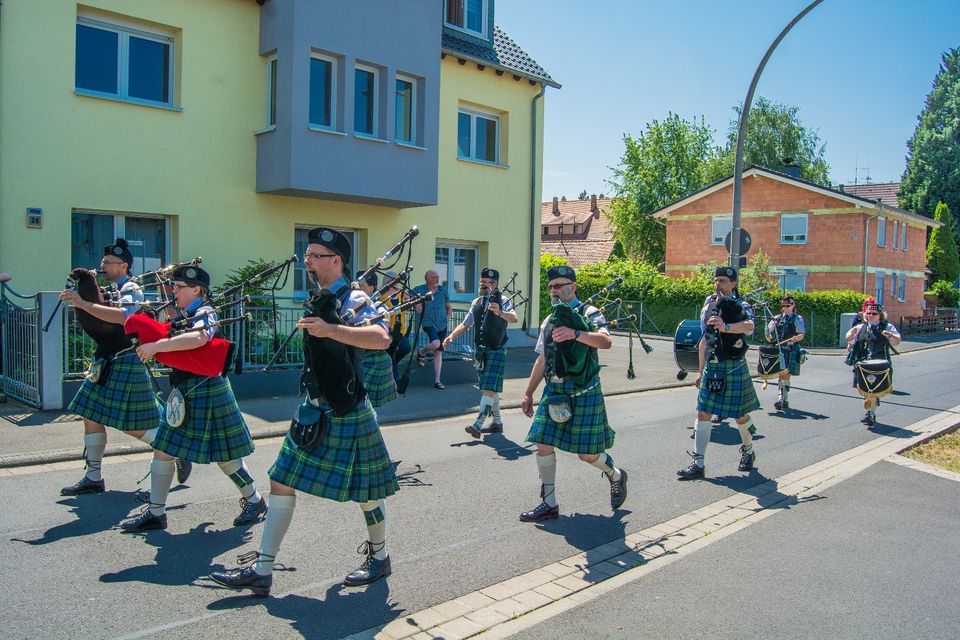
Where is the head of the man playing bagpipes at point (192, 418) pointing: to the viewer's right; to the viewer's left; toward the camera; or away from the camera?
to the viewer's left

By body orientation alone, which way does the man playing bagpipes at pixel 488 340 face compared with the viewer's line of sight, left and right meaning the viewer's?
facing the viewer and to the left of the viewer

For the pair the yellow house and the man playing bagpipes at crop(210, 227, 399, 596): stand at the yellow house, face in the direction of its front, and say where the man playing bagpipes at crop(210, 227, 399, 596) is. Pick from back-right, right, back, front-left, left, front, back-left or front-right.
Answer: front-right

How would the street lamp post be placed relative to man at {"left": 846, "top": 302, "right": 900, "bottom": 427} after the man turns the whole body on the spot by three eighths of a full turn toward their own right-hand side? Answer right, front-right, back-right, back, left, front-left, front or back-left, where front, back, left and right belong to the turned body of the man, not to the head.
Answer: front

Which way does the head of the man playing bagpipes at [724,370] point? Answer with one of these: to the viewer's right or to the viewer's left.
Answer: to the viewer's left

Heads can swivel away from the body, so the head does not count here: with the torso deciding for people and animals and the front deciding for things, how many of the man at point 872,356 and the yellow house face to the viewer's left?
0

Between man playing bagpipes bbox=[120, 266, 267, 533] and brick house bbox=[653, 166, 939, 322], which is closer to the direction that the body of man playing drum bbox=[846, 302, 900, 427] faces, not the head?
the man playing bagpipes

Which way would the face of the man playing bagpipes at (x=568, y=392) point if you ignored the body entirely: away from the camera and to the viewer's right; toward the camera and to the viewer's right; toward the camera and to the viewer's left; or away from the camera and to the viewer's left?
toward the camera and to the viewer's left

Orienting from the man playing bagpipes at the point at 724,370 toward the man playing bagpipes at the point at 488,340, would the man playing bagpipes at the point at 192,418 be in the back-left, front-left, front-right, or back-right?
front-left

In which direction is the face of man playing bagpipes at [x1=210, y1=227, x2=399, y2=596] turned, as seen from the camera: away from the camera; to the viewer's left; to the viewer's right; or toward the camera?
to the viewer's left

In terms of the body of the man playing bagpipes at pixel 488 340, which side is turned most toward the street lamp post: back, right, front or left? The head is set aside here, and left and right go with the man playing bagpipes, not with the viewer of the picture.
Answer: back

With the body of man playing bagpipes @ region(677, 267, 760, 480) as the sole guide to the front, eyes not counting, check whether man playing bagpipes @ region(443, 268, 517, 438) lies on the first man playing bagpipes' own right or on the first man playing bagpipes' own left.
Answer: on the first man playing bagpipes' own right

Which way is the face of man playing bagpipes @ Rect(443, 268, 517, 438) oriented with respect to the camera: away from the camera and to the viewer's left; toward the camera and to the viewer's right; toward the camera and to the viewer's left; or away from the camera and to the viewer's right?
toward the camera and to the viewer's left

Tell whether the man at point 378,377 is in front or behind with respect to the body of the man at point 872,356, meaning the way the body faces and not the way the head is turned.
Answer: in front

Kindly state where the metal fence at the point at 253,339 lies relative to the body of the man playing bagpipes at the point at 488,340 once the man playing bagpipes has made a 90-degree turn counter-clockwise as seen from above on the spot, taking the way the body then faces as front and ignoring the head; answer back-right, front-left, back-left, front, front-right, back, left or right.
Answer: back

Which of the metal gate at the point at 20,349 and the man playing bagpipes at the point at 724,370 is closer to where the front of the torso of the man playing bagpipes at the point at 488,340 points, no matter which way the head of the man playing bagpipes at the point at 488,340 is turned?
the metal gate

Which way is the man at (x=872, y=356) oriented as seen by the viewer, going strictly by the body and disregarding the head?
toward the camera
